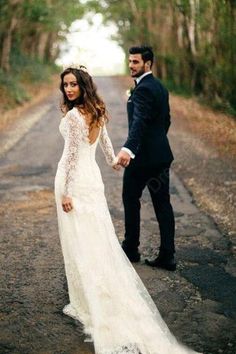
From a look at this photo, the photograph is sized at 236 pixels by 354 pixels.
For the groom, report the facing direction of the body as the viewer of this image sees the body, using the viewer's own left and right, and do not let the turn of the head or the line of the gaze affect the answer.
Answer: facing away from the viewer and to the left of the viewer

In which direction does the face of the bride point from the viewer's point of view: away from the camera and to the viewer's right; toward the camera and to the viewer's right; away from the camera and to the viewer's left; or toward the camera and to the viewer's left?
toward the camera and to the viewer's left

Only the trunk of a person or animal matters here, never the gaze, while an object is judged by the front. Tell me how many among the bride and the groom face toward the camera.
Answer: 0

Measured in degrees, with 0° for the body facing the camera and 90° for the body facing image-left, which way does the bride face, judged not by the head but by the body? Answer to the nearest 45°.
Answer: approximately 135°

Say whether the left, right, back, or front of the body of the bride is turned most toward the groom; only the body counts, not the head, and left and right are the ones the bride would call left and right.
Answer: right

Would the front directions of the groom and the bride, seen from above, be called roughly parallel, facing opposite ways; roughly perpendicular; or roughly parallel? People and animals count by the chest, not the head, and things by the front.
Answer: roughly parallel

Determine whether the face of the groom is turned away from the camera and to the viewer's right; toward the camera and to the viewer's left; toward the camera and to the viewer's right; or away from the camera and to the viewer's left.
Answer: toward the camera and to the viewer's left

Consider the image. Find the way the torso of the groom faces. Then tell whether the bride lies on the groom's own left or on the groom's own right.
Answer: on the groom's own left
